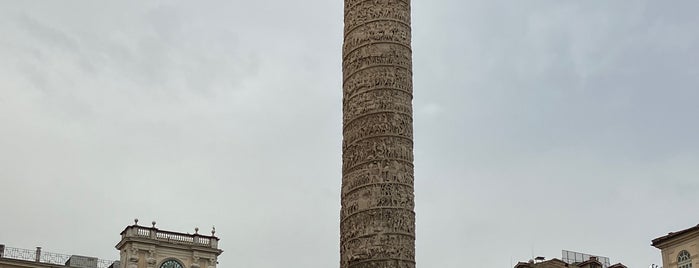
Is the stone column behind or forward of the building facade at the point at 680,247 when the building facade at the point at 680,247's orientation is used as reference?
forward

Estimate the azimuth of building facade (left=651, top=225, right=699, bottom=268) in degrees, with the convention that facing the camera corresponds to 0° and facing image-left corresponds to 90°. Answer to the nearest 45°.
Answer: approximately 45°

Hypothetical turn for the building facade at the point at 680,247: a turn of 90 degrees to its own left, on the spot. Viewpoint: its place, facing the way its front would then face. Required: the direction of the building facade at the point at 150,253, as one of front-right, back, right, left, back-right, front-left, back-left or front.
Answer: back-right
